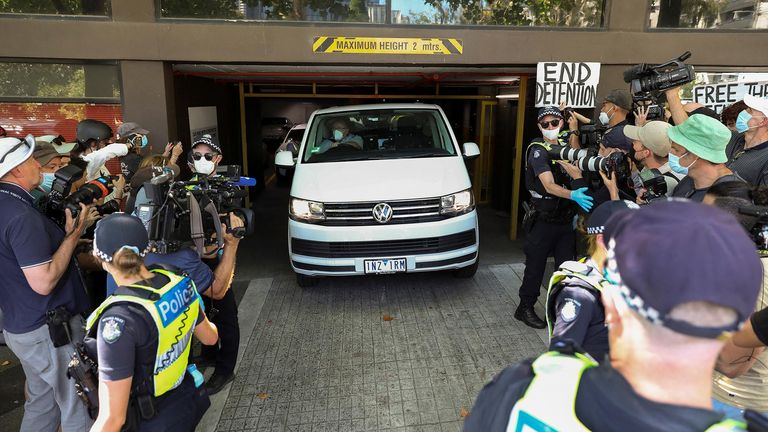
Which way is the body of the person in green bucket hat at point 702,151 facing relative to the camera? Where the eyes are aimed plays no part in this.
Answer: to the viewer's left

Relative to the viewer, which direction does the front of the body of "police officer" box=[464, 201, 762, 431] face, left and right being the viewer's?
facing away from the viewer and to the left of the viewer

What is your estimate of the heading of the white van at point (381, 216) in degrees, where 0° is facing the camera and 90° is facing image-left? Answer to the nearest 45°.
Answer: approximately 0°

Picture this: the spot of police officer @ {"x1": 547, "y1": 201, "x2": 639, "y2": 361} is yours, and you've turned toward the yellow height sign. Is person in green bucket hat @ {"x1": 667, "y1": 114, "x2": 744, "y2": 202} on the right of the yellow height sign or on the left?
right

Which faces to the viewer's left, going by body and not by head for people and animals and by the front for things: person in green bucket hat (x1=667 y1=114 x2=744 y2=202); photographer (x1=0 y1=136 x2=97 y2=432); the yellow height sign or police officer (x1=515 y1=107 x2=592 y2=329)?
person in green bucket hat (x1=667 y1=114 x2=744 y2=202)

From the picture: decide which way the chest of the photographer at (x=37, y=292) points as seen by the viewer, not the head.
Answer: to the viewer's right

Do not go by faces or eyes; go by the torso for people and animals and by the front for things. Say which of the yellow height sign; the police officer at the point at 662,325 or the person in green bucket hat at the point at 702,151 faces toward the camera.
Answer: the yellow height sign

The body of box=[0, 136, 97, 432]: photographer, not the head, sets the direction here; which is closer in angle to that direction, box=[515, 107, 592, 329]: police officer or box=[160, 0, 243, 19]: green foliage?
the police officer

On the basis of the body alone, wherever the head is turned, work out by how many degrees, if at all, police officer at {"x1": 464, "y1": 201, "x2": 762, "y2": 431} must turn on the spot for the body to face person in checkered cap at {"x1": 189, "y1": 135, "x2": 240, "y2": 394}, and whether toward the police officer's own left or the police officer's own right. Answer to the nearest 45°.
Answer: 0° — they already face them
